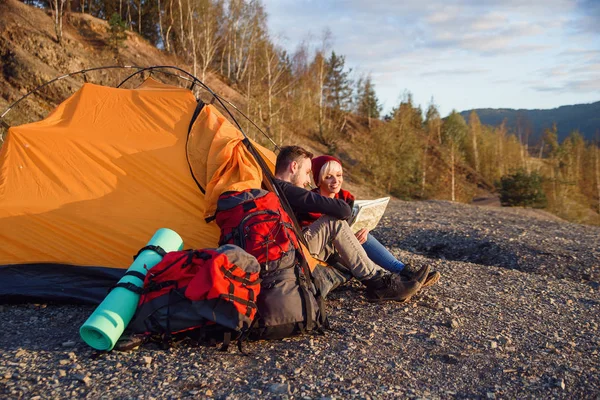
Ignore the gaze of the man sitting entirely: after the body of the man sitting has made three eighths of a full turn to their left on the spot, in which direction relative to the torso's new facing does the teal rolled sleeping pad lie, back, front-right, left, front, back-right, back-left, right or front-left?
left

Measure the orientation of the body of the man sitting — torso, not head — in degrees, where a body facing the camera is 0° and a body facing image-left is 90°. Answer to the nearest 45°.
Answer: approximately 270°

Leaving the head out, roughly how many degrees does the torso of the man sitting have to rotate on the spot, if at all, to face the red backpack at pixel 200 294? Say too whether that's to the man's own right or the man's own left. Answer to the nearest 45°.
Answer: approximately 135° to the man's own right

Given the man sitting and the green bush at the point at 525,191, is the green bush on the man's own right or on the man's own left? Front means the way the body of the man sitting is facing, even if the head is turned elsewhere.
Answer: on the man's own left

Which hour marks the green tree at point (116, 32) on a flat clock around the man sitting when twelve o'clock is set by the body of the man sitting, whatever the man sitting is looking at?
The green tree is roughly at 8 o'clock from the man sitting.

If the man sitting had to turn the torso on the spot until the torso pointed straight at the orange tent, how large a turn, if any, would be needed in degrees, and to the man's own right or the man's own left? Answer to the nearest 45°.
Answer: approximately 180°

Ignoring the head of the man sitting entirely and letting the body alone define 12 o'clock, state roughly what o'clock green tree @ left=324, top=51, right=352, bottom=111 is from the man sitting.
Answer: The green tree is roughly at 9 o'clock from the man sitting.

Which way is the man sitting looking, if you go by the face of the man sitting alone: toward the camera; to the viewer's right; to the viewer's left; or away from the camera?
to the viewer's right

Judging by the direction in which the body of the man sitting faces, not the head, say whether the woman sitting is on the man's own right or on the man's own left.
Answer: on the man's own left

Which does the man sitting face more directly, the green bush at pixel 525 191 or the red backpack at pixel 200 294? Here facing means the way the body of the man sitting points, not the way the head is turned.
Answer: the green bush
